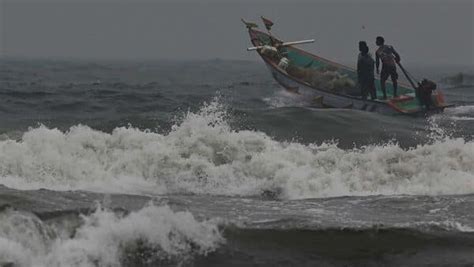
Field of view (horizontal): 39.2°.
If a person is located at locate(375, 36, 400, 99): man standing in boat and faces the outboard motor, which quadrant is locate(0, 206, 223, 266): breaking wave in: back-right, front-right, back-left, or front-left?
back-right

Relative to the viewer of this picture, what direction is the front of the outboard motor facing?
facing to the left of the viewer

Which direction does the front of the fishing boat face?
to the viewer's left

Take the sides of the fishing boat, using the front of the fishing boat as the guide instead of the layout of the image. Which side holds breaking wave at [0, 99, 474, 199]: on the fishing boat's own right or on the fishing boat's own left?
on the fishing boat's own left

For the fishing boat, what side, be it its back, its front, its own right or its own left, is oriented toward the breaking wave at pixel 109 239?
left

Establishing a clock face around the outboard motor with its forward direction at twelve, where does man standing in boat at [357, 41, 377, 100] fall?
The man standing in boat is roughly at 11 o'clock from the outboard motor.

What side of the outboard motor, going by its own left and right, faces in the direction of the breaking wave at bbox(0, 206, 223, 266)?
left

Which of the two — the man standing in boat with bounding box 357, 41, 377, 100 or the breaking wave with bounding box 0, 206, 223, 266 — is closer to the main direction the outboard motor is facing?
the man standing in boat
